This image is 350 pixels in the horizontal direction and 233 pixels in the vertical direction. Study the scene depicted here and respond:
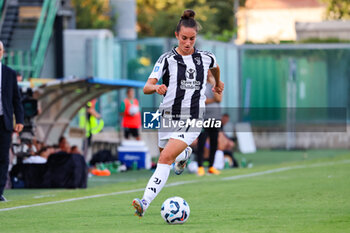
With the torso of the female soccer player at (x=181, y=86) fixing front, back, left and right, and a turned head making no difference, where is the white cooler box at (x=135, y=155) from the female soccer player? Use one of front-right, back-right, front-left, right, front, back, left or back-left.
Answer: back

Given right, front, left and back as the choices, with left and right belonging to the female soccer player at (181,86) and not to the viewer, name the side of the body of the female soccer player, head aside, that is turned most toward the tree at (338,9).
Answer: back

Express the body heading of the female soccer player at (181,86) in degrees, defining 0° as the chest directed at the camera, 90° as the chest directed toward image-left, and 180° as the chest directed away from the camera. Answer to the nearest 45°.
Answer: approximately 0°

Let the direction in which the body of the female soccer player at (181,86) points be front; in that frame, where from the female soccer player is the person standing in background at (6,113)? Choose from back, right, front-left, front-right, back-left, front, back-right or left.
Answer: back-right

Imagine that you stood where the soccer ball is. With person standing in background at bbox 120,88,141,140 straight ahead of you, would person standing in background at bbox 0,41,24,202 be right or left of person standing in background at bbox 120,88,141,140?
left

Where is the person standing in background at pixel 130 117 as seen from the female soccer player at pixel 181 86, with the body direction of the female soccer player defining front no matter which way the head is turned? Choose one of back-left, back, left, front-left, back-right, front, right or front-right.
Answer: back
